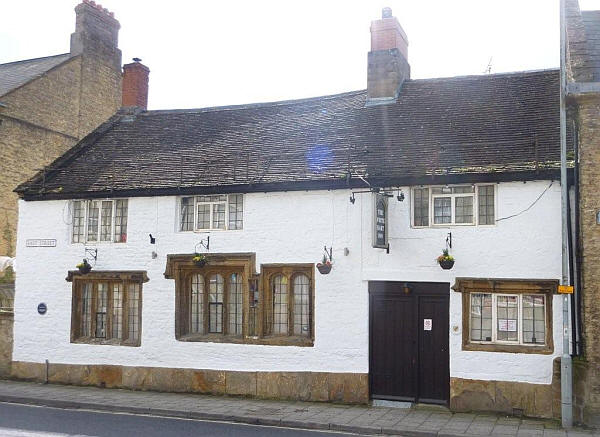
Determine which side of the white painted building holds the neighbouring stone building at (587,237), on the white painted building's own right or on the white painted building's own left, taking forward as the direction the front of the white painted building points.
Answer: on the white painted building's own left

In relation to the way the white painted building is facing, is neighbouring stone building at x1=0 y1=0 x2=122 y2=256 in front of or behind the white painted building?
behind

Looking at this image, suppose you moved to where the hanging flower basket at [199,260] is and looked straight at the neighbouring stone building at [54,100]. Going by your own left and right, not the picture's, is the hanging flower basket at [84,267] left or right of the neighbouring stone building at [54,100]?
left

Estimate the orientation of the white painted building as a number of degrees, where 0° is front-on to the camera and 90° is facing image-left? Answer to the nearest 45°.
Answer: approximately 0°
